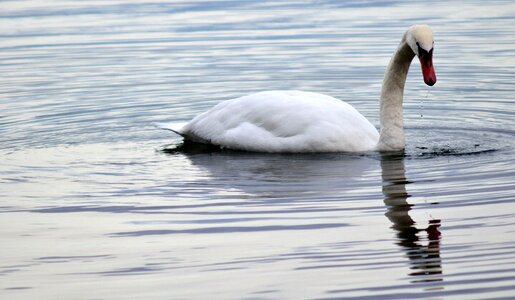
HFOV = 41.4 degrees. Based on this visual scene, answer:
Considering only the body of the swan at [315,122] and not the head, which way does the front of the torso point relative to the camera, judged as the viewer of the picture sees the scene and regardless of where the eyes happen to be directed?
to the viewer's right
